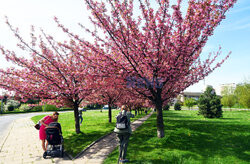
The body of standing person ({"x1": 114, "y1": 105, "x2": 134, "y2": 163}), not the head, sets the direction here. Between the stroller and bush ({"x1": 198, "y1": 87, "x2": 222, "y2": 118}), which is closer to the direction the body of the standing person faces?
the bush

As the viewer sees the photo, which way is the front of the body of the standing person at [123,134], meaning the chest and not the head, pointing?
away from the camera

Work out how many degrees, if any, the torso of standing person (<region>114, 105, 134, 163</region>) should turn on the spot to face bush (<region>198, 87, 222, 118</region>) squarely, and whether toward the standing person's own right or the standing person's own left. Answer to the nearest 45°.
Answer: approximately 45° to the standing person's own right

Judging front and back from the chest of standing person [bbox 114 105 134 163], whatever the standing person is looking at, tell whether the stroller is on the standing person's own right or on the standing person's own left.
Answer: on the standing person's own left
